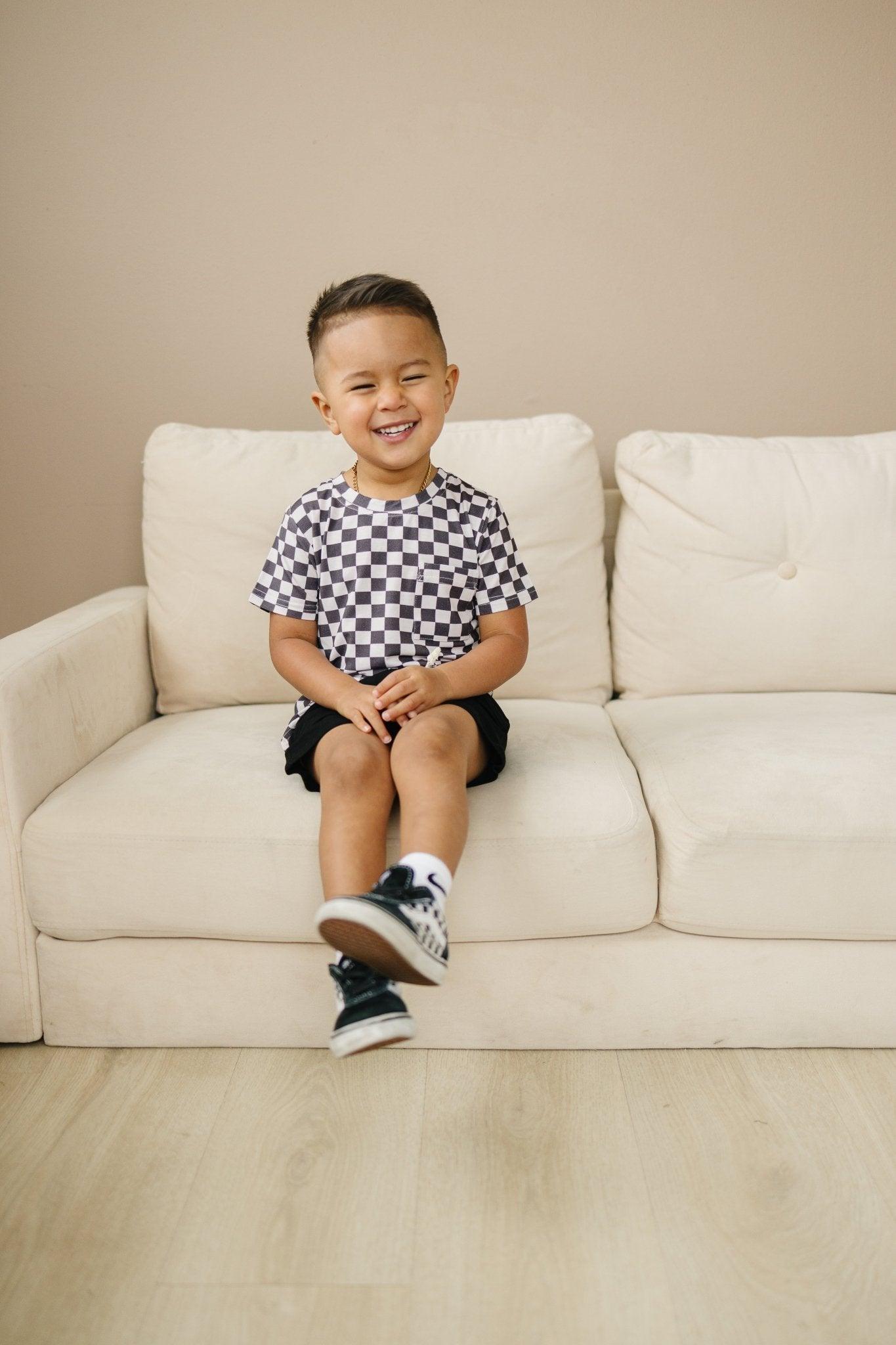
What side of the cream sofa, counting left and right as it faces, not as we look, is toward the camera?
front

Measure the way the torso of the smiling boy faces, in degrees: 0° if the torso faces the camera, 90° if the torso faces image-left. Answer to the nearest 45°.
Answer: approximately 0°

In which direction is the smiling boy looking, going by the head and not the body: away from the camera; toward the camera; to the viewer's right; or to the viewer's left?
toward the camera
